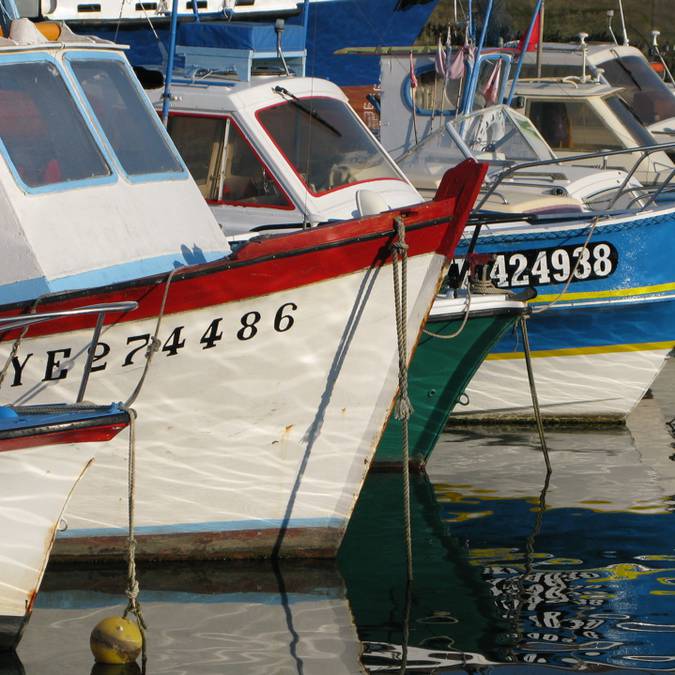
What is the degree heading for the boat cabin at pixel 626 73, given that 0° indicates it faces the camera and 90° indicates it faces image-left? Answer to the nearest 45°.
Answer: approximately 315°

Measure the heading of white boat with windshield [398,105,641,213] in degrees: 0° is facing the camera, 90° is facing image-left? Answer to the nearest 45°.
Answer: approximately 315°

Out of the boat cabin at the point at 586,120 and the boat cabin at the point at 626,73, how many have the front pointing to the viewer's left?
0

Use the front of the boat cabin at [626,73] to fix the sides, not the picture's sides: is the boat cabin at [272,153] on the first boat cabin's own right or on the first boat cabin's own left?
on the first boat cabin's own right

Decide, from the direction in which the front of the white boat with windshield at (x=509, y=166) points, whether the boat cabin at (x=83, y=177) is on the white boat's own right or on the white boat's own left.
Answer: on the white boat's own right

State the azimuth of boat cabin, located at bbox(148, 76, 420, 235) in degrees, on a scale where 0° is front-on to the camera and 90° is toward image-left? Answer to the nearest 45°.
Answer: approximately 315°

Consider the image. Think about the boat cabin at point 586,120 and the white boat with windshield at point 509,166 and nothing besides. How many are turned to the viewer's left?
0
